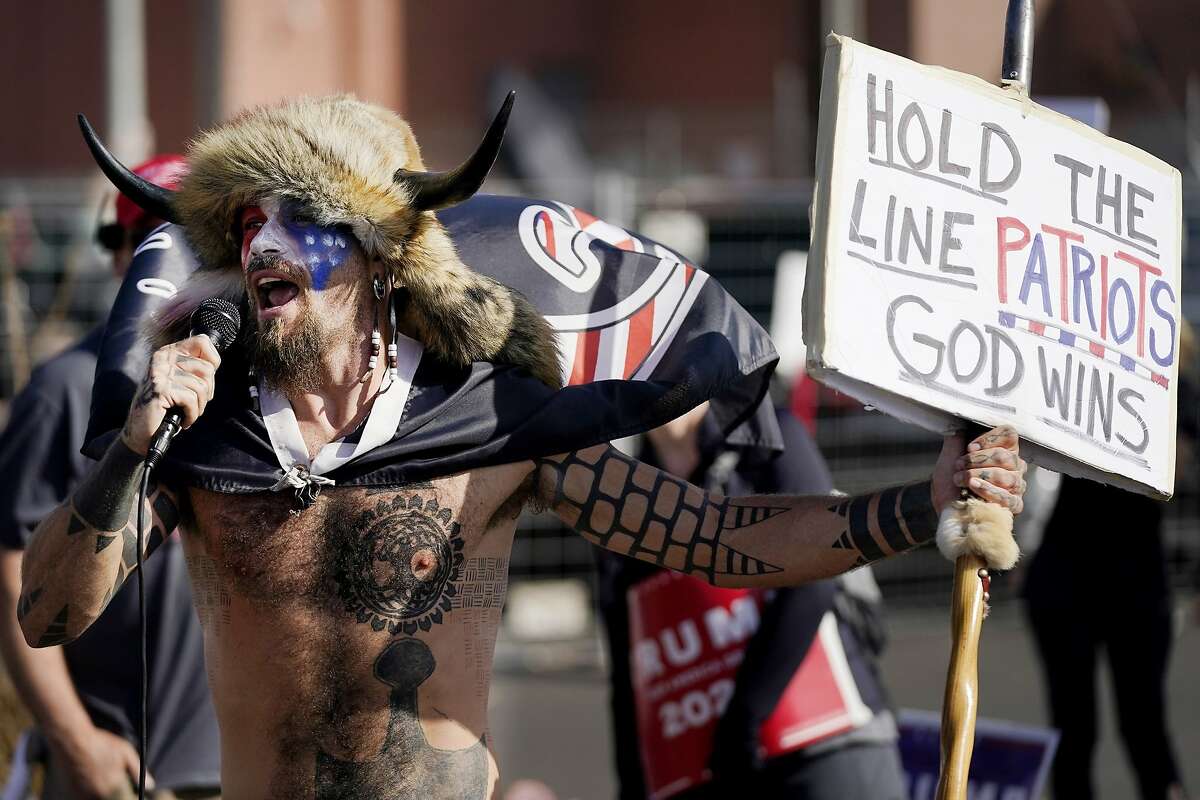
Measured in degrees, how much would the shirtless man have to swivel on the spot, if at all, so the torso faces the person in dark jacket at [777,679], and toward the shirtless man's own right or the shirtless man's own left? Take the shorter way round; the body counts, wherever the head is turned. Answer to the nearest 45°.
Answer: approximately 180°

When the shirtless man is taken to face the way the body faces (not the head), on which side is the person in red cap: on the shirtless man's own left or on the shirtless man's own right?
on the shirtless man's own right

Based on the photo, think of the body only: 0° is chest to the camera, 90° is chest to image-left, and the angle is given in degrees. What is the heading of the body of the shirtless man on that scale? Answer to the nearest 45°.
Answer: approximately 45°

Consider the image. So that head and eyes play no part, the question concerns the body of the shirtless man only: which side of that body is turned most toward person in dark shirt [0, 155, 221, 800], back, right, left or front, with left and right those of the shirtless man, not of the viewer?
right
